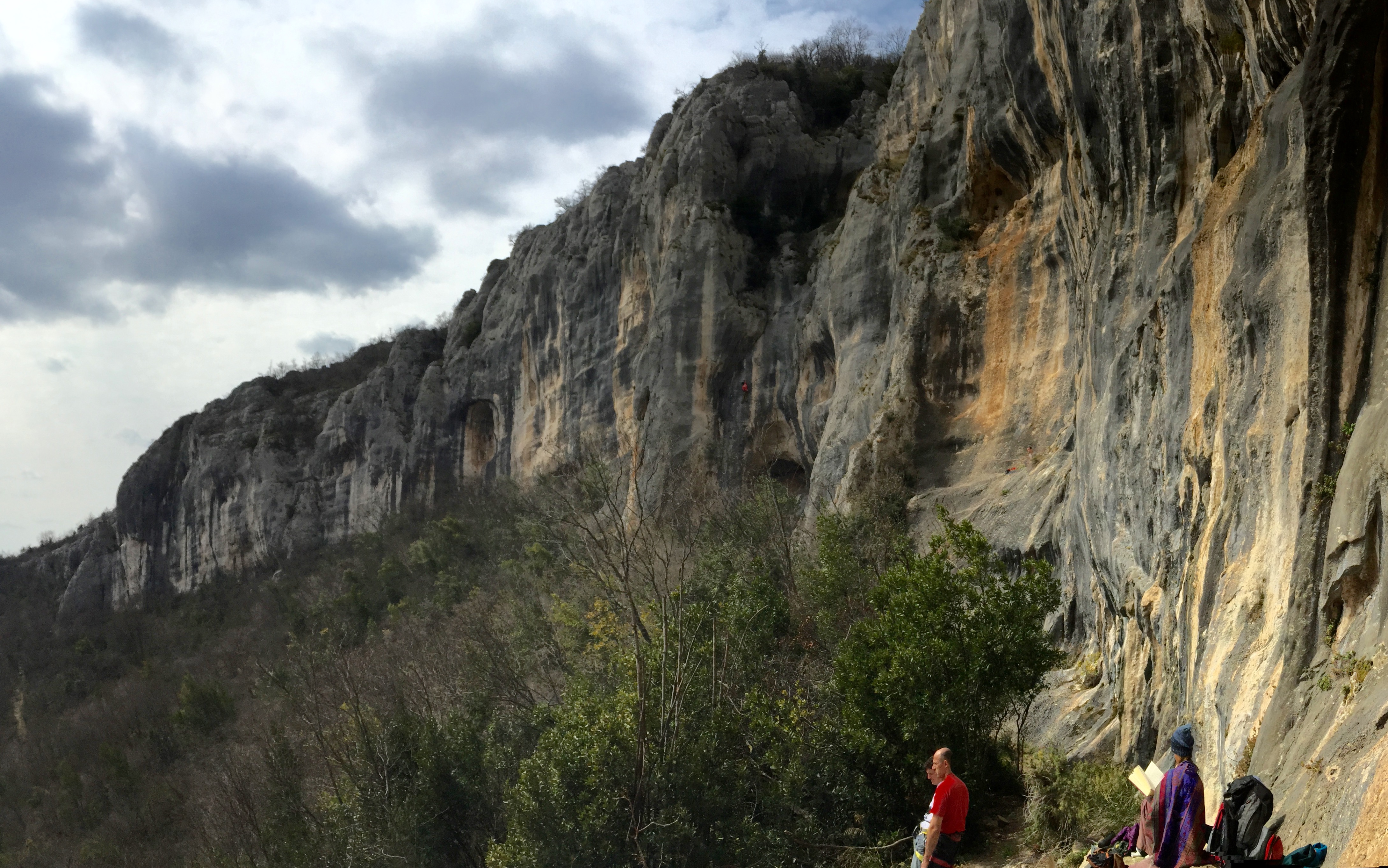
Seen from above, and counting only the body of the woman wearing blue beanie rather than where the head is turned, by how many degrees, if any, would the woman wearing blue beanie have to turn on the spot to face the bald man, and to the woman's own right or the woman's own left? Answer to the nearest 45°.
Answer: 0° — they already face them

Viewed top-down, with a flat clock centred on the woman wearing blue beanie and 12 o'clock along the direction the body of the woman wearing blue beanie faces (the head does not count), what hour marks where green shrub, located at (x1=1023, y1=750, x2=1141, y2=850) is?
The green shrub is roughly at 1 o'clock from the woman wearing blue beanie.

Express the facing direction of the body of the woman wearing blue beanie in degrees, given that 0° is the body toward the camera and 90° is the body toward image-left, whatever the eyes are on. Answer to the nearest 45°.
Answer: approximately 135°

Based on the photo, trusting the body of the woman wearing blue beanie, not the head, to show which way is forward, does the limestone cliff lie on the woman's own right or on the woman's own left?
on the woman's own right

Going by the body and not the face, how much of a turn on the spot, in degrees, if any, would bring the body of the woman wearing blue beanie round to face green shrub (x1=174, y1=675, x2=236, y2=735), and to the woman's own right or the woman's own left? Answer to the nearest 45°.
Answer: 0° — they already face it
